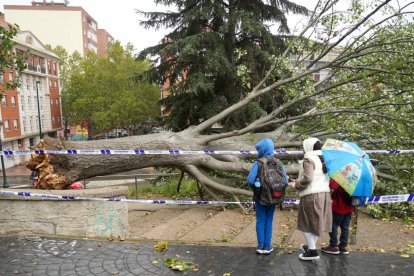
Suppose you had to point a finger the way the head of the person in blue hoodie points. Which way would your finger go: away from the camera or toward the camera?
away from the camera

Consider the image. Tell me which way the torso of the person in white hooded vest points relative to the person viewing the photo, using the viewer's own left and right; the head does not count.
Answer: facing away from the viewer and to the left of the viewer

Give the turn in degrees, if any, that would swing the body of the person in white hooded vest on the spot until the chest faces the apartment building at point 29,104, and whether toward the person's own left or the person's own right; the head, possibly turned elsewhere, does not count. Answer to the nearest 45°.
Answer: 0° — they already face it

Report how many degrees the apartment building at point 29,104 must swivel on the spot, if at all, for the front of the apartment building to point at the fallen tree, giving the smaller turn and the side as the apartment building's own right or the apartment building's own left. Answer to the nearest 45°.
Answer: approximately 45° to the apartment building's own right

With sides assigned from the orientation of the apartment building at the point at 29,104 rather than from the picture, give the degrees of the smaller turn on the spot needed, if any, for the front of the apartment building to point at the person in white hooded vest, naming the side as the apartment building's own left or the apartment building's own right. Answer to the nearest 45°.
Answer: approximately 45° to the apartment building's own right
